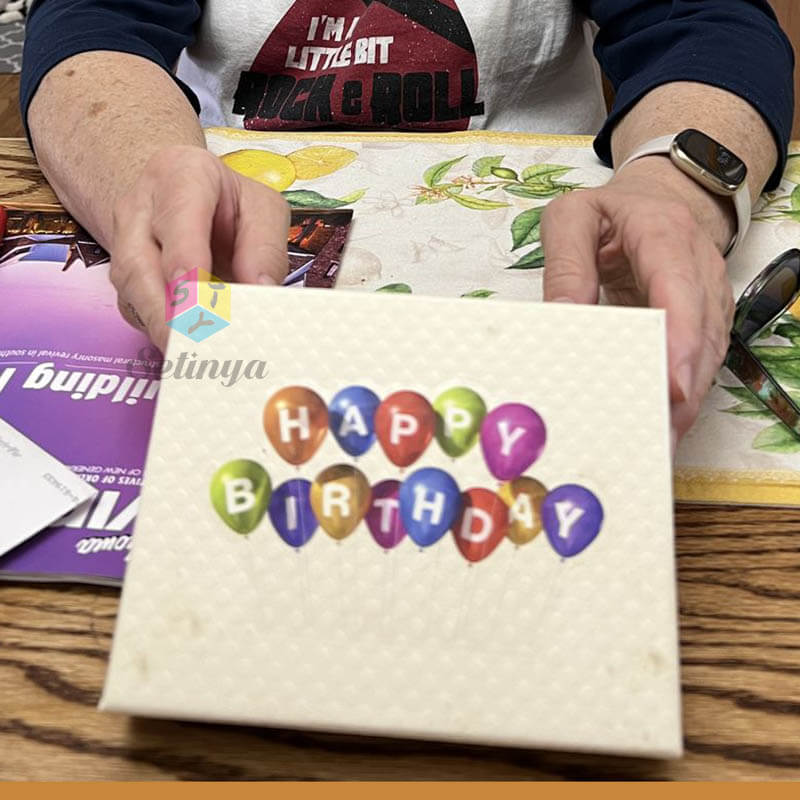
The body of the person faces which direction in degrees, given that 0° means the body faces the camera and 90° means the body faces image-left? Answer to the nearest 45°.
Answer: approximately 0°

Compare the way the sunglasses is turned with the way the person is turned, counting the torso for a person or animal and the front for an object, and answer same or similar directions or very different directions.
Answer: very different directions
